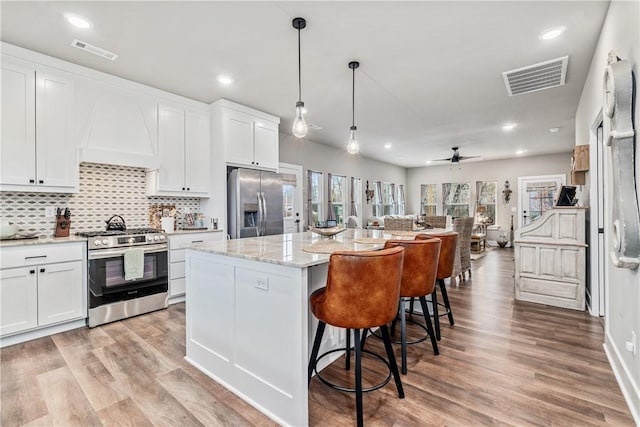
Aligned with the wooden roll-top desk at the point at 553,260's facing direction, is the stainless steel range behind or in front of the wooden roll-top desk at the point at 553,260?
in front

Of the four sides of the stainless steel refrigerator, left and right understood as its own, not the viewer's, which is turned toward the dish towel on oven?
right

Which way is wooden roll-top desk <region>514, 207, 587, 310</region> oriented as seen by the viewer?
to the viewer's left

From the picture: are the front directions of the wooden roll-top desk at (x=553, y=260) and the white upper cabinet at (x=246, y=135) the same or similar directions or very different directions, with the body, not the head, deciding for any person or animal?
very different directions

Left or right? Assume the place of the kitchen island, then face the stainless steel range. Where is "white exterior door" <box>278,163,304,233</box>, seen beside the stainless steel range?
right

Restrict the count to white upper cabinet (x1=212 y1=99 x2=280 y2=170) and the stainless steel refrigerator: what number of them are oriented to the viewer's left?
0

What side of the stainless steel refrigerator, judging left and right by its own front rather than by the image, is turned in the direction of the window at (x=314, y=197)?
left

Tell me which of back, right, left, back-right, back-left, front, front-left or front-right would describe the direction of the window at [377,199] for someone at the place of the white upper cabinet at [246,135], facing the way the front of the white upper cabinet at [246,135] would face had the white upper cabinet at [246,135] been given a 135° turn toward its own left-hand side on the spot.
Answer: front-right

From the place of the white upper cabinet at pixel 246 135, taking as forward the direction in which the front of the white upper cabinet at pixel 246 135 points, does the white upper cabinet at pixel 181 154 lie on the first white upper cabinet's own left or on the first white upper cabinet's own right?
on the first white upper cabinet's own right

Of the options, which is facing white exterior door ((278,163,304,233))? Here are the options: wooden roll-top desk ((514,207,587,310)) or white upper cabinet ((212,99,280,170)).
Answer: the wooden roll-top desk

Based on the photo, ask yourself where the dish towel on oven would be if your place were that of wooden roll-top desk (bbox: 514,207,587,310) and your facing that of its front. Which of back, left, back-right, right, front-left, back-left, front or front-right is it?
front-left

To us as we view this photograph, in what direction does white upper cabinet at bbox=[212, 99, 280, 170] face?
facing the viewer and to the right of the viewer

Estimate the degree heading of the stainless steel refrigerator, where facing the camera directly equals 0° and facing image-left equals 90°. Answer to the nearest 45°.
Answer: approximately 315°

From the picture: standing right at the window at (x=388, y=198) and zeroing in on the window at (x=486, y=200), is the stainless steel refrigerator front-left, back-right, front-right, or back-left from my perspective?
back-right

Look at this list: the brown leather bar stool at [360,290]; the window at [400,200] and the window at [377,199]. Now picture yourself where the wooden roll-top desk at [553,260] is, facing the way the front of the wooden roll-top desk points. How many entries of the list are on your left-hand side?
1

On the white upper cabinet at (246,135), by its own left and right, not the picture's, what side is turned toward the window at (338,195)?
left

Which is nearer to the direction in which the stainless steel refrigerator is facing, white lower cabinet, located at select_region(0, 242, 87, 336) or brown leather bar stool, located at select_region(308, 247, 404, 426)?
the brown leather bar stool
